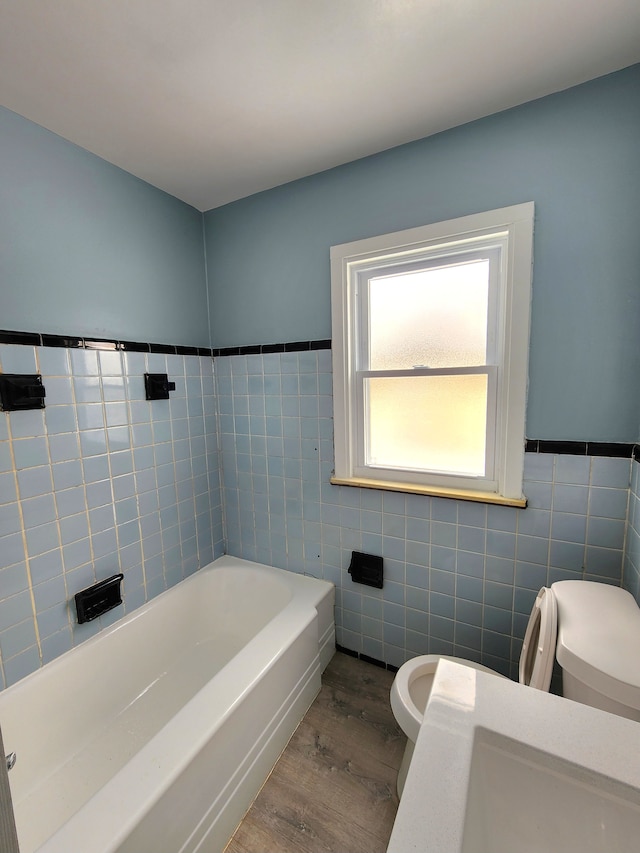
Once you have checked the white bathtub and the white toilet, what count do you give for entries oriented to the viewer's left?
1

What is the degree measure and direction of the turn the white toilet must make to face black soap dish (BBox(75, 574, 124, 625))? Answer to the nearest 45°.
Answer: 0° — it already faces it

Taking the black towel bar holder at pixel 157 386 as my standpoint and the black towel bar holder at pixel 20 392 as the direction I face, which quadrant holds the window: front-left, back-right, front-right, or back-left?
back-left

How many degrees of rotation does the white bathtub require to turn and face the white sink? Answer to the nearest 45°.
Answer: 0° — it already faces it

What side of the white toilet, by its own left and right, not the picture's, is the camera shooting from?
left

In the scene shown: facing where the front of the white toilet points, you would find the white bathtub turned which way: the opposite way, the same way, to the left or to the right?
the opposite way

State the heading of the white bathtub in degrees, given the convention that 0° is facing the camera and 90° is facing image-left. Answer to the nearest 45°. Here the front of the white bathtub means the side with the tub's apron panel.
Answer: approximately 315°

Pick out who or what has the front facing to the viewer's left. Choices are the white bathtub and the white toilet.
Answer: the white toilet

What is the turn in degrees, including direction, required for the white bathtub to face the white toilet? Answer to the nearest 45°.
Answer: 0° — it already faces it

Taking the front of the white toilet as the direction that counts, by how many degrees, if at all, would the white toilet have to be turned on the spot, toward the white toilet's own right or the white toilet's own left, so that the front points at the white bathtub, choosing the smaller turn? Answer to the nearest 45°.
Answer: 0° — it already faces it

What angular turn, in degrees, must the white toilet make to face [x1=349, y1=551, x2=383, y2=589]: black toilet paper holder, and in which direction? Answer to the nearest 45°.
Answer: approximately 45° to its right
